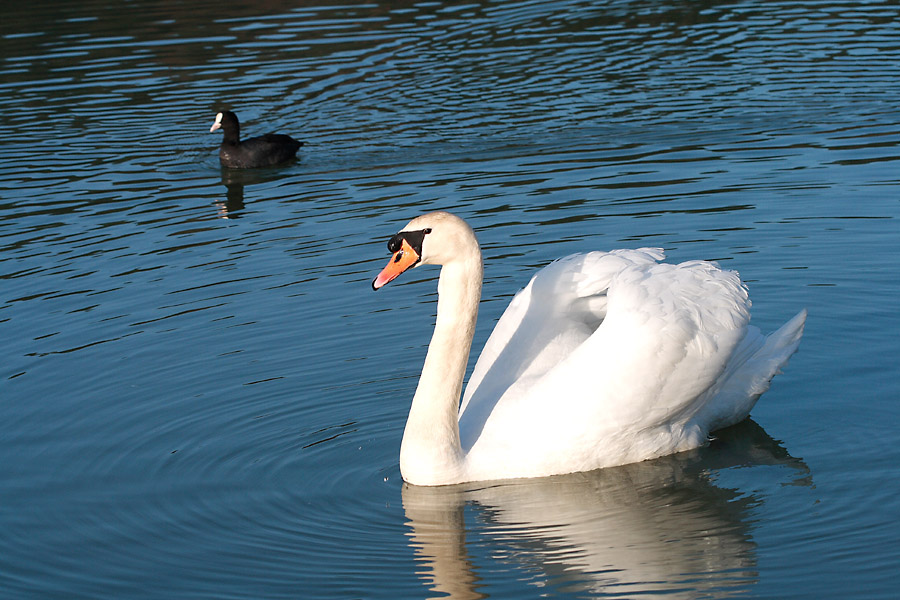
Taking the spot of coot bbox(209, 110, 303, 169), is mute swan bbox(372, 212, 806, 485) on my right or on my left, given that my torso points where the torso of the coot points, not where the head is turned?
on my left

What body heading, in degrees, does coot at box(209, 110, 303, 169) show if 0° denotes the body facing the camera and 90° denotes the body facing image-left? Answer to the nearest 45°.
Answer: approximately 90°
